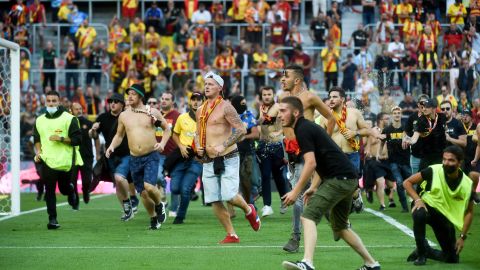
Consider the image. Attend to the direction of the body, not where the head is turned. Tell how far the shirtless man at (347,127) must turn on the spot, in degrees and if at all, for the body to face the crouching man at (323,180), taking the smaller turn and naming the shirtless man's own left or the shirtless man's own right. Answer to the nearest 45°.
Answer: approximately 45° to the shirtless man's own left

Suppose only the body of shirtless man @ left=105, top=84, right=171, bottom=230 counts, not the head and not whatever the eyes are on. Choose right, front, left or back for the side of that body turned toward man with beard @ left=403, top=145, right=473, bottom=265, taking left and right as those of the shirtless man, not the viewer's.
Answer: left

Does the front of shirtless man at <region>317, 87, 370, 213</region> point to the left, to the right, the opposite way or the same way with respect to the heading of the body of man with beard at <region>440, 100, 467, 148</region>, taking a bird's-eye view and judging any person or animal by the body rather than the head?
the same way

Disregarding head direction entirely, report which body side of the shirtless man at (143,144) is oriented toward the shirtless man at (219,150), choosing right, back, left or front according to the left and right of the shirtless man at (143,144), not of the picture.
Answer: left

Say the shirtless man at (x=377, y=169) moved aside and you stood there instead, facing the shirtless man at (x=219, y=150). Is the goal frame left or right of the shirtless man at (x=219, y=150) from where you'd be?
right

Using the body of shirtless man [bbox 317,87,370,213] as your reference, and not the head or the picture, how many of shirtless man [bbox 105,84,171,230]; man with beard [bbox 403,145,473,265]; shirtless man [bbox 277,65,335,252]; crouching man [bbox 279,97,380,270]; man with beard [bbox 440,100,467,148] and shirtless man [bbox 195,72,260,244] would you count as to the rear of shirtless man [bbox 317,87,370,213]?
1

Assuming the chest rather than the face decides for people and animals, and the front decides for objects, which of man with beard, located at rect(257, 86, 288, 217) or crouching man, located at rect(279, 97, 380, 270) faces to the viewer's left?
the crouching man

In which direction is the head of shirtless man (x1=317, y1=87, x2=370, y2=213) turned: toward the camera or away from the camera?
toward the camera

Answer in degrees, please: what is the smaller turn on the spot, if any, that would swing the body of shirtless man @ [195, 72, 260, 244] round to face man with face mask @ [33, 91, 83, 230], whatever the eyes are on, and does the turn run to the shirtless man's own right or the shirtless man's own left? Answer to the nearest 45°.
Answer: approximately 90° to the shirtless man's own right

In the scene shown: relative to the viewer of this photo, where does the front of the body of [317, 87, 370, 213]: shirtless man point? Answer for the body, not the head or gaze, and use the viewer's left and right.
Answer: facing the viewer and to the left of the viewer

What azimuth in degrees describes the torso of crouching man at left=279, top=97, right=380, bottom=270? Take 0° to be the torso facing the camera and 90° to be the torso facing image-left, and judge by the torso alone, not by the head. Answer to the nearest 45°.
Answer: approximately 90°

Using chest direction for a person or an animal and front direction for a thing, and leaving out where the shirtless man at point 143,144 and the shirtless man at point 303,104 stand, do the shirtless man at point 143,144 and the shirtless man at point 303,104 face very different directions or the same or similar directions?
same or similar directions

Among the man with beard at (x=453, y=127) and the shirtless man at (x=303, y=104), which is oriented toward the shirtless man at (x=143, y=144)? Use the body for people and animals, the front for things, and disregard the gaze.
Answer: the man with beard

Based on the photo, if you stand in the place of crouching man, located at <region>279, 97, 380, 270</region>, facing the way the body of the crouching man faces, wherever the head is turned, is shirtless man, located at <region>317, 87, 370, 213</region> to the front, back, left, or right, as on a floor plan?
right
